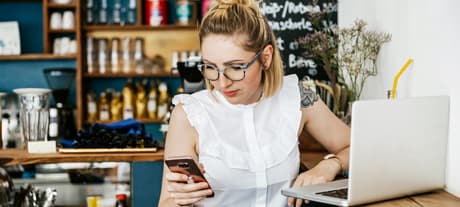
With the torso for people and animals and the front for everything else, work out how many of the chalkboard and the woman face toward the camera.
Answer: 2

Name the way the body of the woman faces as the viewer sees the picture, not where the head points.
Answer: toward the camera

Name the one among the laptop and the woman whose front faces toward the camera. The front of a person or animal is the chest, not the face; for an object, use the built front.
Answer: the woman

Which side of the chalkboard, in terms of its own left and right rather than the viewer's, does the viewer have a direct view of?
front

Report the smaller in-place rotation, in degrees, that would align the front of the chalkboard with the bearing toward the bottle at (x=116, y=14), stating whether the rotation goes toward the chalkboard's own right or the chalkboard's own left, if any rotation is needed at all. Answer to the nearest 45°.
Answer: approximately 135° to the chalkboard's own right

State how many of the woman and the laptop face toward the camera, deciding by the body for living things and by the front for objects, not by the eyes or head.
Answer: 1

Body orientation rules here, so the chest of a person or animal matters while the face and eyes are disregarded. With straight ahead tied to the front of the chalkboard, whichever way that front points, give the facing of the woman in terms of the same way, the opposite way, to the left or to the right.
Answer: the same way

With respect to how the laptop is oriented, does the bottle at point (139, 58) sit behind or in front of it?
in front

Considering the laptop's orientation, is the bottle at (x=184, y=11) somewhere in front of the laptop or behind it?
in front

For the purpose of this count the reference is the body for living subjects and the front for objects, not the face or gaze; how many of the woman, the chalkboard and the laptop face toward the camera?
2

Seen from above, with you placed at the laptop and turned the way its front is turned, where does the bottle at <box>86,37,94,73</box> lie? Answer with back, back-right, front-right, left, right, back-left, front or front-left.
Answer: front

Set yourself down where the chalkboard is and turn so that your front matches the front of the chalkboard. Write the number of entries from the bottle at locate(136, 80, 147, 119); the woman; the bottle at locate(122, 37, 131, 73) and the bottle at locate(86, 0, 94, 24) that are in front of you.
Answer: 1

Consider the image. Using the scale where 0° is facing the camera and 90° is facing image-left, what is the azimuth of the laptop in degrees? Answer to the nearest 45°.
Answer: approximately 135°
